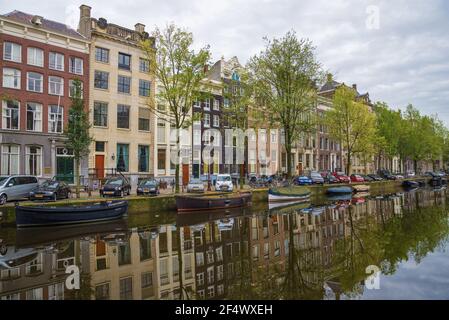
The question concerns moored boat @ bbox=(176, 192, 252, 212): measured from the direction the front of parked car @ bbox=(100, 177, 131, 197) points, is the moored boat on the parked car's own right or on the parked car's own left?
on the parked car's own left

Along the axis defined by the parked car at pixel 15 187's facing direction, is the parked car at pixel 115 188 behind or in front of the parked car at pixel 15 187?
behind

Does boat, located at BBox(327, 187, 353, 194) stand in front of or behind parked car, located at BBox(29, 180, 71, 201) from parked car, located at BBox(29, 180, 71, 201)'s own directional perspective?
behind

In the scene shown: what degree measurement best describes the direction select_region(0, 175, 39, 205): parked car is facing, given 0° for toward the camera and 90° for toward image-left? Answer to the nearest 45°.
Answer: approximately 45°

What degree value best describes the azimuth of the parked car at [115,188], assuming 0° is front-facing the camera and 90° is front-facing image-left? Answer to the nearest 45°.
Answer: approximately 45°

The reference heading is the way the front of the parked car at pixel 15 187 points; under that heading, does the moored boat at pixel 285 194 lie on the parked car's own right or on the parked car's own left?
on the parked car's own left

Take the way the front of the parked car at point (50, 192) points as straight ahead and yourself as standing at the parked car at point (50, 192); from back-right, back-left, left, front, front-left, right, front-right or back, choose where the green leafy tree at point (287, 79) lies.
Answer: back-left

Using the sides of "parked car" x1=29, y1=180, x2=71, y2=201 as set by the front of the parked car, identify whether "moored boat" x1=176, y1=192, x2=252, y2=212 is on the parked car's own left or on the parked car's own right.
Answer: on the parked car's own left

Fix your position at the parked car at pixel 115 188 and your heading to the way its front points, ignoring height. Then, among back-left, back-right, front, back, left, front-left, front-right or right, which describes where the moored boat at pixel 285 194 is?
back-left
